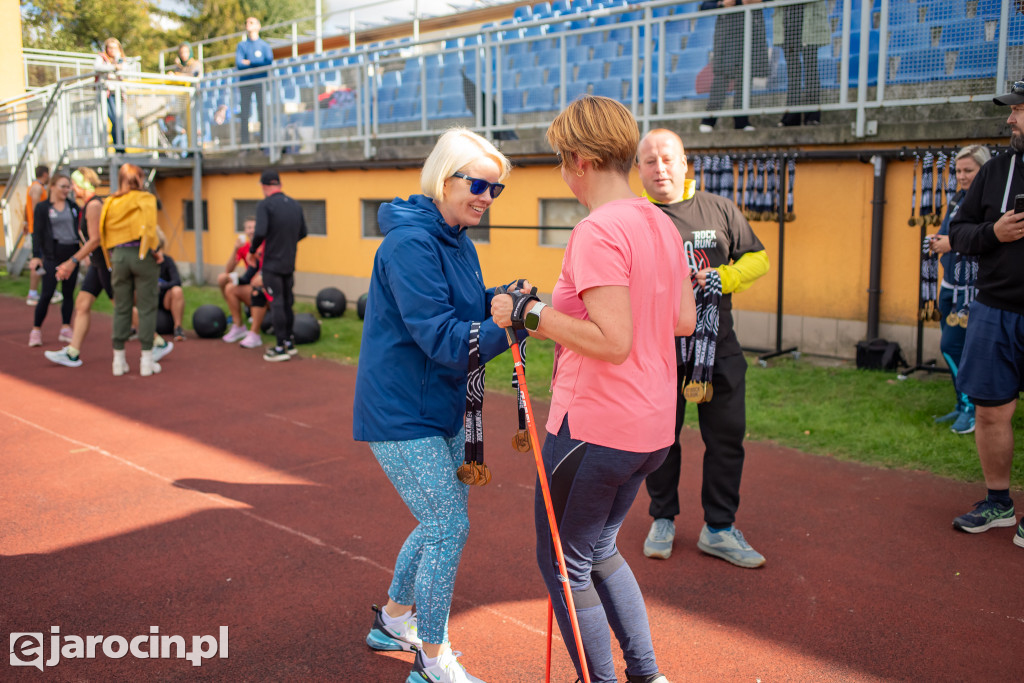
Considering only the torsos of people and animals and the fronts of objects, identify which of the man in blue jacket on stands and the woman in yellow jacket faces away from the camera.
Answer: the woman in yellow jacket

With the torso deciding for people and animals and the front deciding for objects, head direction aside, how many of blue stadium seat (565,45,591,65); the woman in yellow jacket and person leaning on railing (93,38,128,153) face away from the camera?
1

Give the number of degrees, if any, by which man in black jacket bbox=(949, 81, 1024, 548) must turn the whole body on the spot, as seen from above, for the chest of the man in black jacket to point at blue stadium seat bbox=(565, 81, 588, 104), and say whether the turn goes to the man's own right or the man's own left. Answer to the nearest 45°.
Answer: approximately 90° to the man's own right

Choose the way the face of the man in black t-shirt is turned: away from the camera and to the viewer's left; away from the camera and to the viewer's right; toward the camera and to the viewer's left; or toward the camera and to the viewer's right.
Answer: toward the camera and to the viewer's left

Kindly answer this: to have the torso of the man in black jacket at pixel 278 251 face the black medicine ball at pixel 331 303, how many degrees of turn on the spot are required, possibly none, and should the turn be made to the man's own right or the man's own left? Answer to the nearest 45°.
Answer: approximately 45° to the man's own right

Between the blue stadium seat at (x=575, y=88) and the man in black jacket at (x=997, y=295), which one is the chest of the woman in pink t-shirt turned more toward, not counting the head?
the blue stadium seat

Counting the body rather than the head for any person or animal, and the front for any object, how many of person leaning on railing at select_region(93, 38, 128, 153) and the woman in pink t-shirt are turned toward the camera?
1

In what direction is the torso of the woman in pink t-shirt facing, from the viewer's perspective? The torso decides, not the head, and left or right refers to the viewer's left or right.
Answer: facing away from the viewer and to the left of the viewer

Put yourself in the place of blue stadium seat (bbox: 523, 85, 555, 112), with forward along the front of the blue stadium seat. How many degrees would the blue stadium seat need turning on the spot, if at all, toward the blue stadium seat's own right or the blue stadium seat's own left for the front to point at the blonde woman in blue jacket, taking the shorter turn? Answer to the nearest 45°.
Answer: approximately 45° to the blue stadium seat's own left

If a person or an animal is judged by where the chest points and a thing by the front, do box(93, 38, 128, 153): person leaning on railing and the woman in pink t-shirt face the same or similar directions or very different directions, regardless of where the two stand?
very different directions

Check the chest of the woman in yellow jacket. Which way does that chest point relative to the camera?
away from the camera
